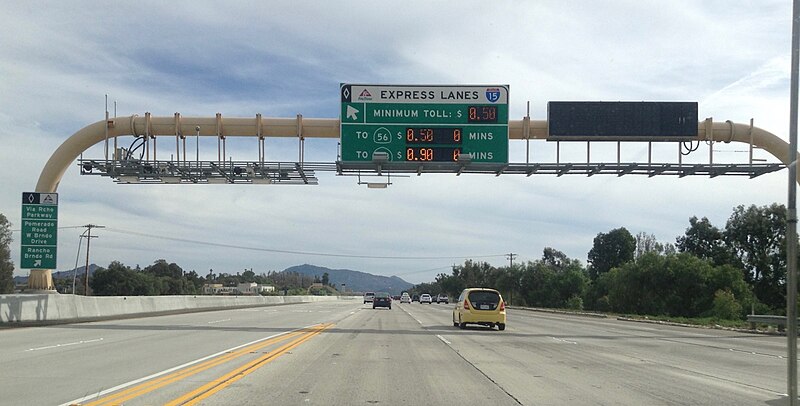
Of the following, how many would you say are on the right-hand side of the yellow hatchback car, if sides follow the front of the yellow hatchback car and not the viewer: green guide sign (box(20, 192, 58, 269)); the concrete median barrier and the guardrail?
1

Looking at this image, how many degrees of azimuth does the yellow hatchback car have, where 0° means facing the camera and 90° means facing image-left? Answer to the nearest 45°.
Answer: approximately 180°

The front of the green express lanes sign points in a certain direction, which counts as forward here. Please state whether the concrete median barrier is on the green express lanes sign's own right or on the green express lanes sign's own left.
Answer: on the green express lanes sign's own right

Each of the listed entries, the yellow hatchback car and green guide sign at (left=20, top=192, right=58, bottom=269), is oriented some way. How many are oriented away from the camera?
1

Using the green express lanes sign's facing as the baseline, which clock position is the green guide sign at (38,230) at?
The green guide sign is roughly at 3 o'clock from the green express lanes sign.

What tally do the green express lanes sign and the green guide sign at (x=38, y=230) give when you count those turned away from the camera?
0

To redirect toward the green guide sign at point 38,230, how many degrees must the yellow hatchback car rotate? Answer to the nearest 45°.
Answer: approximately 90° to its left

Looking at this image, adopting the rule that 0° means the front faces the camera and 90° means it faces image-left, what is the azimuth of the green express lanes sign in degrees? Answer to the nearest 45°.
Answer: approximately 0°

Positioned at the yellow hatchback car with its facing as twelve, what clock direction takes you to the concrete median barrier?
The concrete median barrier is roughly at 9 o'clock from the yellow hatchback car.

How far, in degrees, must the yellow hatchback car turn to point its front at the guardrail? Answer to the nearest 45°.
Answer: approximately 90° to its right

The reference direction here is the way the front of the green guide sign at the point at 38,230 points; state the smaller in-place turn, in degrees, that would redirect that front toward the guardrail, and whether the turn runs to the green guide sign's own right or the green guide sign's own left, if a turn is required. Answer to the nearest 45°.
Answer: approximately 90° to the green guide sign's own left
